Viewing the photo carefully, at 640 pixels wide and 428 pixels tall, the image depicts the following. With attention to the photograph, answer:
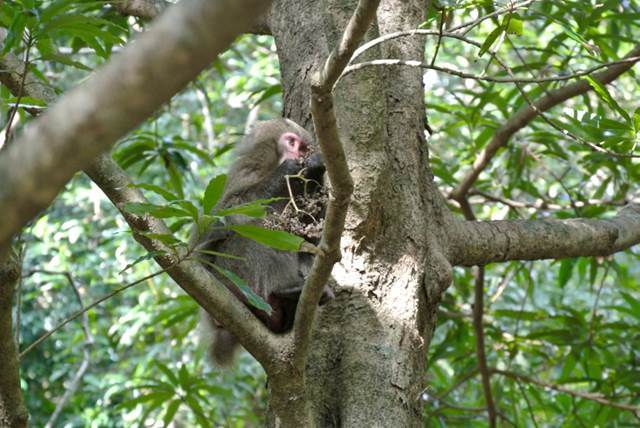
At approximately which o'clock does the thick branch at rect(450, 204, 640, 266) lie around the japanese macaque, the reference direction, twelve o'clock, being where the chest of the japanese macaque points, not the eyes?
The thick branch is roughly at 12 o'clock from the japanese macaque.

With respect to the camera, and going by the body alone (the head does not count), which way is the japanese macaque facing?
to the viewer's right

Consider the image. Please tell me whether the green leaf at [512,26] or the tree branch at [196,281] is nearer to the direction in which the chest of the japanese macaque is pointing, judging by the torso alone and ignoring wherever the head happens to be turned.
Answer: the green leaf

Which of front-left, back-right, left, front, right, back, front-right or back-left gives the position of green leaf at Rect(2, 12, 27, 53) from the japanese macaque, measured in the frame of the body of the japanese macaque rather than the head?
back-right

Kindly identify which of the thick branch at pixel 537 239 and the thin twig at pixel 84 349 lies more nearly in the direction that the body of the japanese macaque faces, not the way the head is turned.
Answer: the thick branch

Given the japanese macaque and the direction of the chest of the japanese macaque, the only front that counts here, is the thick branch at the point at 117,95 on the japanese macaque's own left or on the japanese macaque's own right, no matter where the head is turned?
on the japanese macaque's own right

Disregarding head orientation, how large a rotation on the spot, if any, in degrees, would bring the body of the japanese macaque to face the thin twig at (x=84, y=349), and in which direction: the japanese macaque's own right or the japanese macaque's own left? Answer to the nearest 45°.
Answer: approximately 135° to the japanese macaque's own left

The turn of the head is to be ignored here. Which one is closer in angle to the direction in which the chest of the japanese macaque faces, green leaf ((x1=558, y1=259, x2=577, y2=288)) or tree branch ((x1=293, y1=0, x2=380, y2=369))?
the green leaf

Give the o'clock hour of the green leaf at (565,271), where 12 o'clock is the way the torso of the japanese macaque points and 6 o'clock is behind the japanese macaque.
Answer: The green leaf is roughly at 11 o'clock from the japanese macaque.
